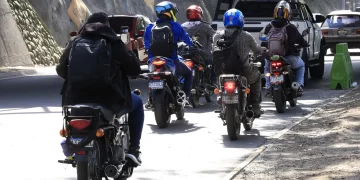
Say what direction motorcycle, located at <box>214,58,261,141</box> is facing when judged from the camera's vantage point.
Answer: facing away from the viewer

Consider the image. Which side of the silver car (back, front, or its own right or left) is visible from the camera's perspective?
back

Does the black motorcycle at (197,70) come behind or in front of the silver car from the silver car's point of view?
behind

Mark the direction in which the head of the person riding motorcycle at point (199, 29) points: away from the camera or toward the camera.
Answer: away from the camera

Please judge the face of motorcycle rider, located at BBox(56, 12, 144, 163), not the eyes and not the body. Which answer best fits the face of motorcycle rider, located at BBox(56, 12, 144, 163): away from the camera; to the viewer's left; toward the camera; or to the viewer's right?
away from the camera

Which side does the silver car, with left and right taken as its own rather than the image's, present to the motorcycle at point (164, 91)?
back

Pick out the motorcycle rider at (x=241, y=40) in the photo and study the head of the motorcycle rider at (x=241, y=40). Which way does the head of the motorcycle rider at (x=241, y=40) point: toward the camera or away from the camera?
away from the camera

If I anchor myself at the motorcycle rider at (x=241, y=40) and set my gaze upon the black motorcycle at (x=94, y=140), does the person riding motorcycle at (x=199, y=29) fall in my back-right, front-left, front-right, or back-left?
back-right

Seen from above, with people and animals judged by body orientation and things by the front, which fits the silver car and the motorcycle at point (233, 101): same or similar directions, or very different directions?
same or similar directions

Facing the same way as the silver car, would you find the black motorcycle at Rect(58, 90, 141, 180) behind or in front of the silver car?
behind

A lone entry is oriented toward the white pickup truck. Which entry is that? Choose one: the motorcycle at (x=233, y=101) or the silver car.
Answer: the motorcycle
